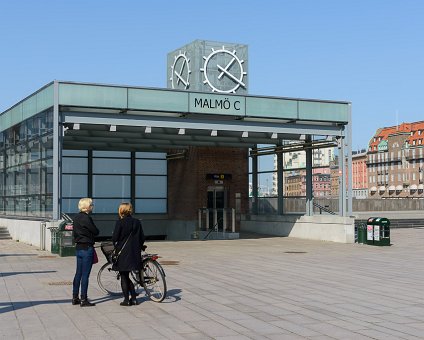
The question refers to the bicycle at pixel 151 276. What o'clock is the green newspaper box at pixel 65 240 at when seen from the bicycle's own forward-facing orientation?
The green newspaper box is roughly at 1 o'clock from the bicycle.

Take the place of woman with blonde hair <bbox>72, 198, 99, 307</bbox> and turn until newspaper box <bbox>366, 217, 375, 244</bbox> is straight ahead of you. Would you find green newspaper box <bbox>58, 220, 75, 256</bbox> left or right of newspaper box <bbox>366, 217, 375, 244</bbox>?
left

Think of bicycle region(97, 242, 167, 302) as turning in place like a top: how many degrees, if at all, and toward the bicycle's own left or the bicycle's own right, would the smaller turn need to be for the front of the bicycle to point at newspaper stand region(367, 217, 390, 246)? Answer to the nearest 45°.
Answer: approximately 90° to the bicycle's own right

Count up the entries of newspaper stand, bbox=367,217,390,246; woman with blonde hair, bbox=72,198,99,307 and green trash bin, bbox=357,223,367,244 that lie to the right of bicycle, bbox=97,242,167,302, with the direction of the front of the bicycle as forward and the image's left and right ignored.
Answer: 2

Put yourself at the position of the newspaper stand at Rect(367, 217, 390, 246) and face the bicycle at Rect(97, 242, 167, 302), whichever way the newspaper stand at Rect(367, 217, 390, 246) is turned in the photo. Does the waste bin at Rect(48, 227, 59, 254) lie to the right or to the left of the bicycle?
right

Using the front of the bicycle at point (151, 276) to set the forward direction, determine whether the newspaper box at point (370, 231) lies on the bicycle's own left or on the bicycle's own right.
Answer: on the bicycle's own right

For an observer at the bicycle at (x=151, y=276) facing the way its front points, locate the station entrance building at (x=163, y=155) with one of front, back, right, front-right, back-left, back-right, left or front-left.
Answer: front-right
